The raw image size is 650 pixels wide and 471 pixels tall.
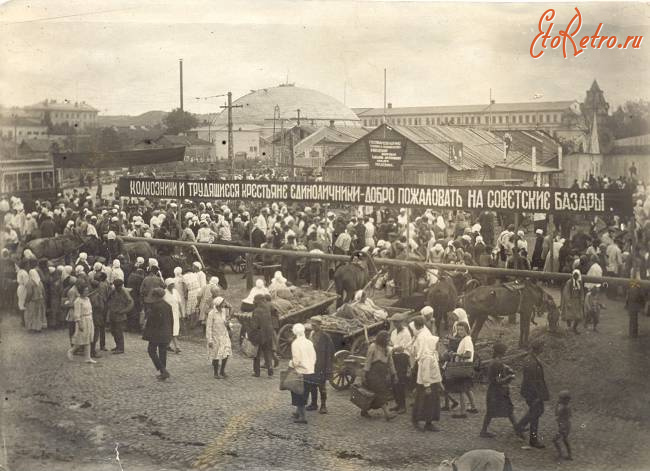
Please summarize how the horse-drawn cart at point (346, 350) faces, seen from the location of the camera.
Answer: facing away from the viewer and to the right of the viewer

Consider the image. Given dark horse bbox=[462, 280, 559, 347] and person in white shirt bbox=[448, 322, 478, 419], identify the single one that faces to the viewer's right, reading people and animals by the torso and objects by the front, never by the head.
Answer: the dark horse

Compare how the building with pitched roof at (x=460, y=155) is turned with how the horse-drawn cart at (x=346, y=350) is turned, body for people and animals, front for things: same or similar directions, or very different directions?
very different directions
